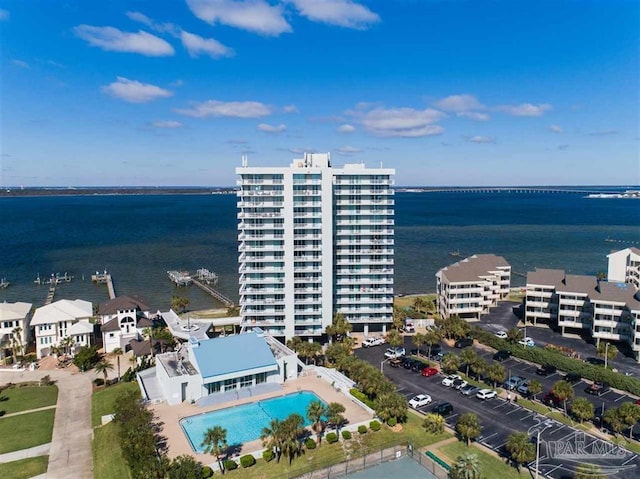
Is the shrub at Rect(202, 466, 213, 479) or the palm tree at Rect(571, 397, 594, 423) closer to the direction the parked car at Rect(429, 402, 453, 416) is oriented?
the shrub

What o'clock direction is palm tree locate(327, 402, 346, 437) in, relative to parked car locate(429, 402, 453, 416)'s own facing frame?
The palm tree is roughly at 12 o'clock from the parked car.

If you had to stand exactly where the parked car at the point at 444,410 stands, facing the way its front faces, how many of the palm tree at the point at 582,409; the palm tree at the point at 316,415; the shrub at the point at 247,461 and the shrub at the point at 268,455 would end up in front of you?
3

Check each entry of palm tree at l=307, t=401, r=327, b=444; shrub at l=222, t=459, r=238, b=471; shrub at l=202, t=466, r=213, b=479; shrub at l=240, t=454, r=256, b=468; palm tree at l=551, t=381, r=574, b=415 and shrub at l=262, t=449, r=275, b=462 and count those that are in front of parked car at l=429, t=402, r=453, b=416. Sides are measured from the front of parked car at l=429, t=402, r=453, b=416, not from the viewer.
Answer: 5

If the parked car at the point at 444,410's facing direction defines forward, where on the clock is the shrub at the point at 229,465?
The shrub is roughly at 12 o'clock from the parked car.

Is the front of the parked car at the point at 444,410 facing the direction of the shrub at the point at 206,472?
yes

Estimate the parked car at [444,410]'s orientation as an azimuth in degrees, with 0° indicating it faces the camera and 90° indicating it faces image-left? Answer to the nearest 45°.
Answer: approximately 45°

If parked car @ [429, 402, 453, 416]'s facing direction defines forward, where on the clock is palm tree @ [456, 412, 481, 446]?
The palm tree is roughly at 10 o'clock from the parked car.

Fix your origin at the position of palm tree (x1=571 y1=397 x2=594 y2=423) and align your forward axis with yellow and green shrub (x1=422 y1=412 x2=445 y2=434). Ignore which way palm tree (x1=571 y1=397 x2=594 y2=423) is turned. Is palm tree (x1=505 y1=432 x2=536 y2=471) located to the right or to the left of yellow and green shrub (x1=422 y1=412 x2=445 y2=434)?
left

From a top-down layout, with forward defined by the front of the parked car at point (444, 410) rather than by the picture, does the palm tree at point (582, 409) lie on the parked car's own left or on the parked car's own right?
on the parked car's own left

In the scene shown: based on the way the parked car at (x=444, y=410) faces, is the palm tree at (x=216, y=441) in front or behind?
in front

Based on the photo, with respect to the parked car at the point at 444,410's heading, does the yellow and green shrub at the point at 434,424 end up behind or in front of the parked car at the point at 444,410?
in front

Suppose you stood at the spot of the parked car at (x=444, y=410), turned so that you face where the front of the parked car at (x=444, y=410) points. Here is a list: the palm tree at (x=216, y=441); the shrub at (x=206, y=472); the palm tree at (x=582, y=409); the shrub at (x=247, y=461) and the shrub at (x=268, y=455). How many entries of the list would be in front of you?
4

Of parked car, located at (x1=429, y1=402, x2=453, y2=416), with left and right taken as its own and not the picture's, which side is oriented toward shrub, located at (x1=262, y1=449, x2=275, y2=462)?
front

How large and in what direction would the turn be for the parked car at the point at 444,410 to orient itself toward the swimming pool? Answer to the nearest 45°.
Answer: approximately 45° to its right

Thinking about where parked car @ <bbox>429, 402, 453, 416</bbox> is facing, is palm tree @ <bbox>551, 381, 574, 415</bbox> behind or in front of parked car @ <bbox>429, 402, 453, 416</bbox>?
behind

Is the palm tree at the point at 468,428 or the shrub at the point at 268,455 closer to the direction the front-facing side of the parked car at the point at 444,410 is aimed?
the shrub
